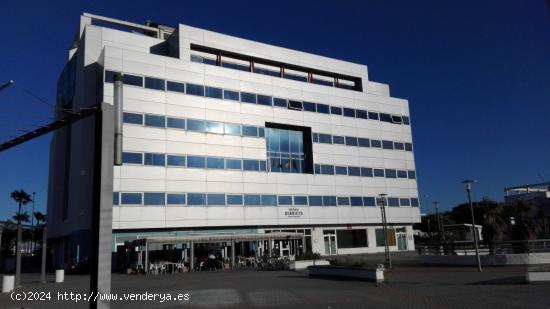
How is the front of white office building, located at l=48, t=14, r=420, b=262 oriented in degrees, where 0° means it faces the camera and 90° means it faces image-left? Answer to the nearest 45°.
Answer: approximately 315°

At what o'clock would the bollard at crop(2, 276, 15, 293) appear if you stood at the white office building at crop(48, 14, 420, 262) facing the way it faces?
The bollard is roughly at 2 o'clock from the white office building.
